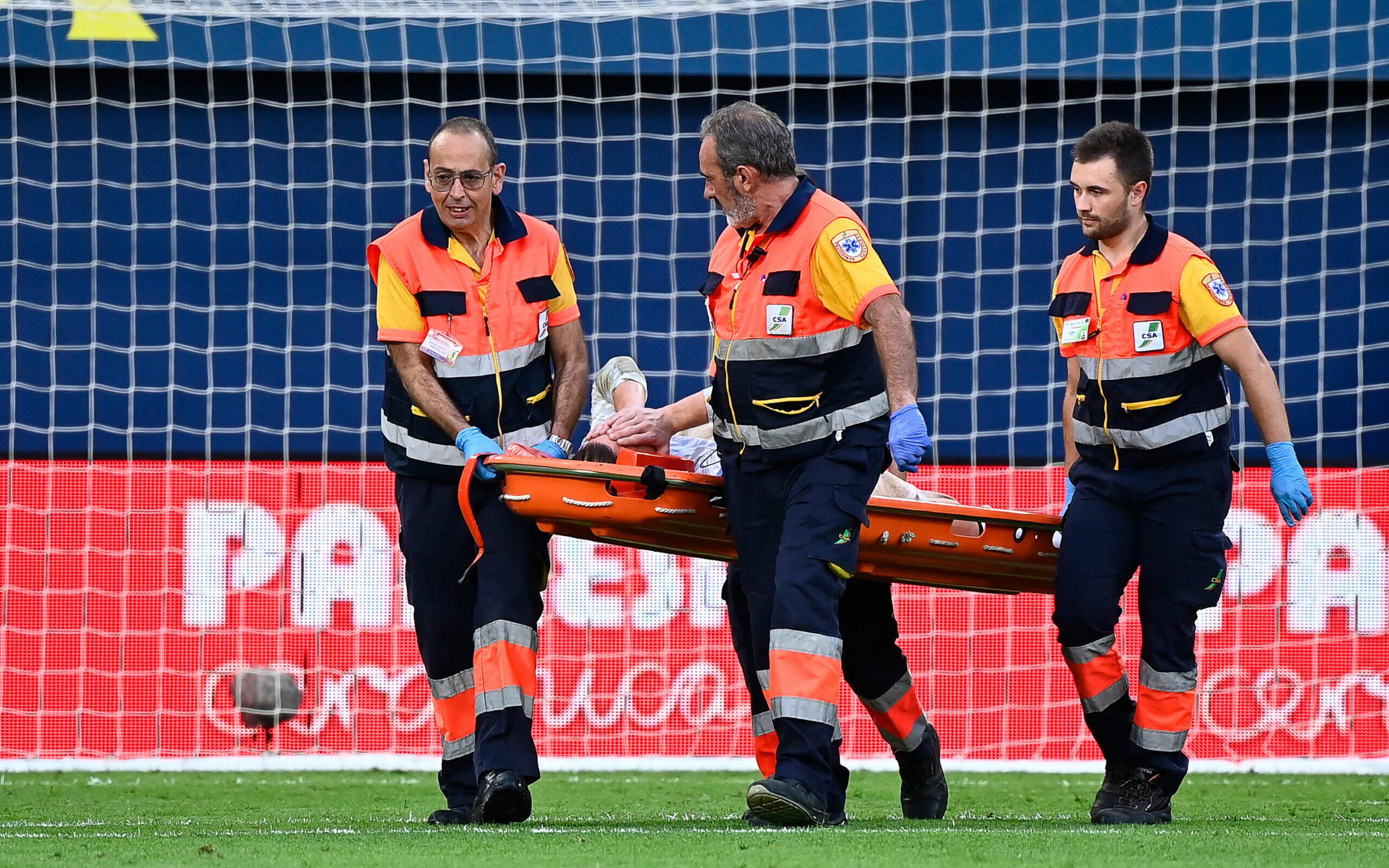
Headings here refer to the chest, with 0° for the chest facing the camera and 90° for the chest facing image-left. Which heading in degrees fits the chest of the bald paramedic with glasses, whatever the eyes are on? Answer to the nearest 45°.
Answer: approximately 0°
